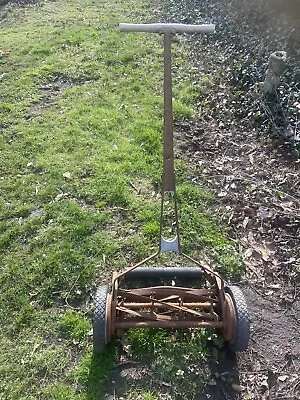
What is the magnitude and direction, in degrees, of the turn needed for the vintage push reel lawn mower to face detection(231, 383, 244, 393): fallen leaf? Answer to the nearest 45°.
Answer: approximately 45° to its left

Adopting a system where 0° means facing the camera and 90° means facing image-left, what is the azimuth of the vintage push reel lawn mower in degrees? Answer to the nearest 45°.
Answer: approximately 0°
